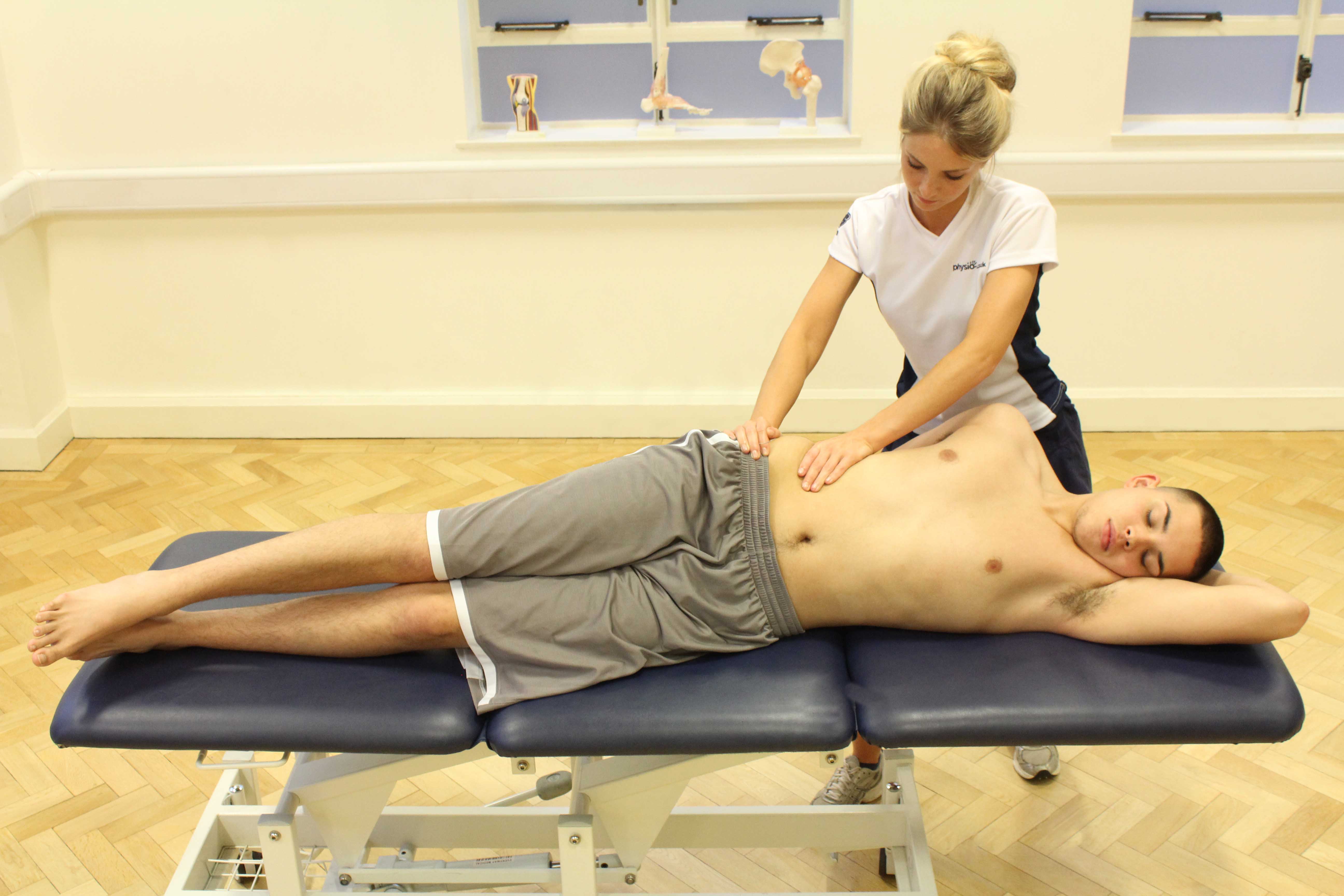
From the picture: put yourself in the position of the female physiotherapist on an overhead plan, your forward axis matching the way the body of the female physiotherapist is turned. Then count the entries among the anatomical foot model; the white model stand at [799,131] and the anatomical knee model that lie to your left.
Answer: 0

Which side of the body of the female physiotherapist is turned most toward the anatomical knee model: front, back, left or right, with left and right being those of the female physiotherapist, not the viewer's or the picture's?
right

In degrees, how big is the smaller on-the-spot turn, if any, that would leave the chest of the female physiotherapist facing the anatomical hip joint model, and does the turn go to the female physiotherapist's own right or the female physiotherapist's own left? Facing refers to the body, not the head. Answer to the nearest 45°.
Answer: approximately 135° to the female physiotherapist's own right

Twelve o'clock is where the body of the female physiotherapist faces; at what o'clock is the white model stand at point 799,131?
The white model stand is roughly at 4 o'clock from the female physiotherapist.

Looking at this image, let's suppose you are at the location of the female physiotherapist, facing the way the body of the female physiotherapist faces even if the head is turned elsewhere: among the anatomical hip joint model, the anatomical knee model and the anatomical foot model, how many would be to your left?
0

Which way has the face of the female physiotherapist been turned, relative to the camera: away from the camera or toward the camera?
toward the camera

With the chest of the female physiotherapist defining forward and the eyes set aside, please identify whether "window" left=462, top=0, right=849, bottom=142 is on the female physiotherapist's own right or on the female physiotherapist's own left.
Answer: on the female physiotherapist's own right

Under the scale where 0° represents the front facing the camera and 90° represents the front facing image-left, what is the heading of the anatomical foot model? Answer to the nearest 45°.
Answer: approximately 270°
